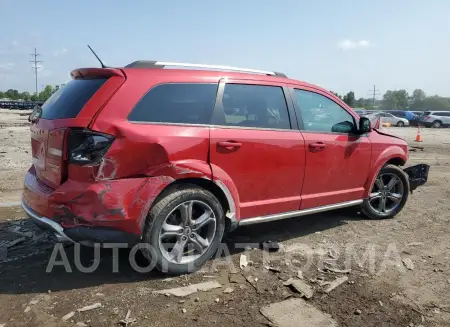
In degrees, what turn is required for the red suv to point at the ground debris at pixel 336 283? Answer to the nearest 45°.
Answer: approximately 45° to its right

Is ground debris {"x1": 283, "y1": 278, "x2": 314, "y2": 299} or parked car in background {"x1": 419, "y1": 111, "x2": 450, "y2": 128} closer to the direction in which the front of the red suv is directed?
the parked car in background

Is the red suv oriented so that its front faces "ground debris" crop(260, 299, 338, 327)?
no

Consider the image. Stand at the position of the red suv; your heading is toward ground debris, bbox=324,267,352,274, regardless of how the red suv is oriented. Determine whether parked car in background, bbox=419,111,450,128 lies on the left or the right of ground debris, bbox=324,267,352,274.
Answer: left

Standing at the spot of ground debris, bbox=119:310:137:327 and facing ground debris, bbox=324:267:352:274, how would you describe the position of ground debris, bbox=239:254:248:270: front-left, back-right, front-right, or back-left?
front-left

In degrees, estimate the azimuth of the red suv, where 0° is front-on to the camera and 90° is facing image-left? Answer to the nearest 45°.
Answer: approximately 225°

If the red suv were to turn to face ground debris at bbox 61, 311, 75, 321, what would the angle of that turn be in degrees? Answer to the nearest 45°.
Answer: approximately 180°

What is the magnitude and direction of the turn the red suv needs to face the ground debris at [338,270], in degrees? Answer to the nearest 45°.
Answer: approximately 45° to its right

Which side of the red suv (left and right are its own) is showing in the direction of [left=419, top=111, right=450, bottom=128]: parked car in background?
front

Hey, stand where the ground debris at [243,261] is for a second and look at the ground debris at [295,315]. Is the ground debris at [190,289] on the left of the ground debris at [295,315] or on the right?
right
